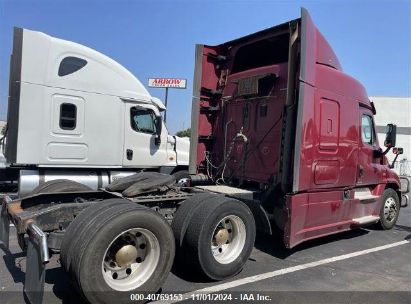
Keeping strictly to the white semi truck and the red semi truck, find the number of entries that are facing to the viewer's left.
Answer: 0

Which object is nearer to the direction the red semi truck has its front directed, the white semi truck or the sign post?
the sign post

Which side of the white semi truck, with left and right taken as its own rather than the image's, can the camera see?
right

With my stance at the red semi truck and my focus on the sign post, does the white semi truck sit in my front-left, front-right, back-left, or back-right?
front-left

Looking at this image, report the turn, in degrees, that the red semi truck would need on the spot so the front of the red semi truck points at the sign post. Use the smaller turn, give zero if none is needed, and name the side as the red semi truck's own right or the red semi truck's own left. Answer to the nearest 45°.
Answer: approximately 45° to the red semi truck's own left

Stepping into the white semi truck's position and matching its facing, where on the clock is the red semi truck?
The red semi truck is roughly at 2 o'clock from the white semi truck.

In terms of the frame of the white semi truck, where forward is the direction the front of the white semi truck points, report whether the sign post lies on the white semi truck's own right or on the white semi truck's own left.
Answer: on the white semi truck's own left

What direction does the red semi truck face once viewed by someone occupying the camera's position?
facing away from the viewer and to the right of the viewer

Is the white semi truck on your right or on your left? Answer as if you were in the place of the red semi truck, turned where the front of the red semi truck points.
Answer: on your left
